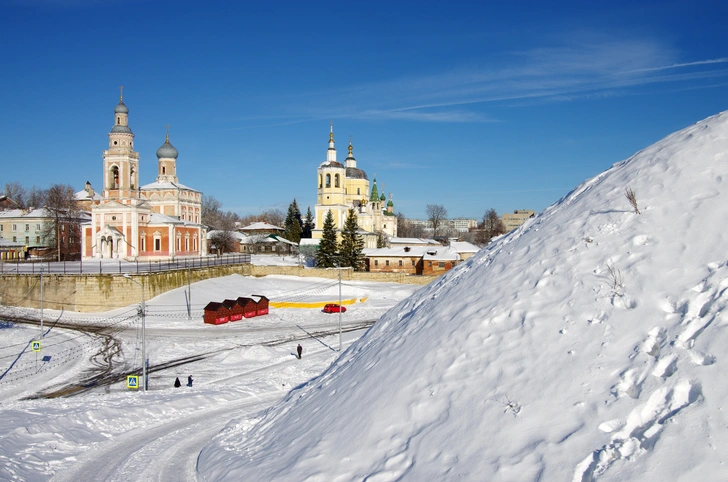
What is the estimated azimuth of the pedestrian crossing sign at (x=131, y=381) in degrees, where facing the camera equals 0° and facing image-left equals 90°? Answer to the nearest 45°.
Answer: approximately 0°

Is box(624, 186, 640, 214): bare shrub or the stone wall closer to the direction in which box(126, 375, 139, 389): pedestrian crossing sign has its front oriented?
the bare shrub

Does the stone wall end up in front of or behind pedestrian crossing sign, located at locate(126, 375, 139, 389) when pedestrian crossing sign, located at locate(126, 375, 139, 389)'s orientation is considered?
behind
